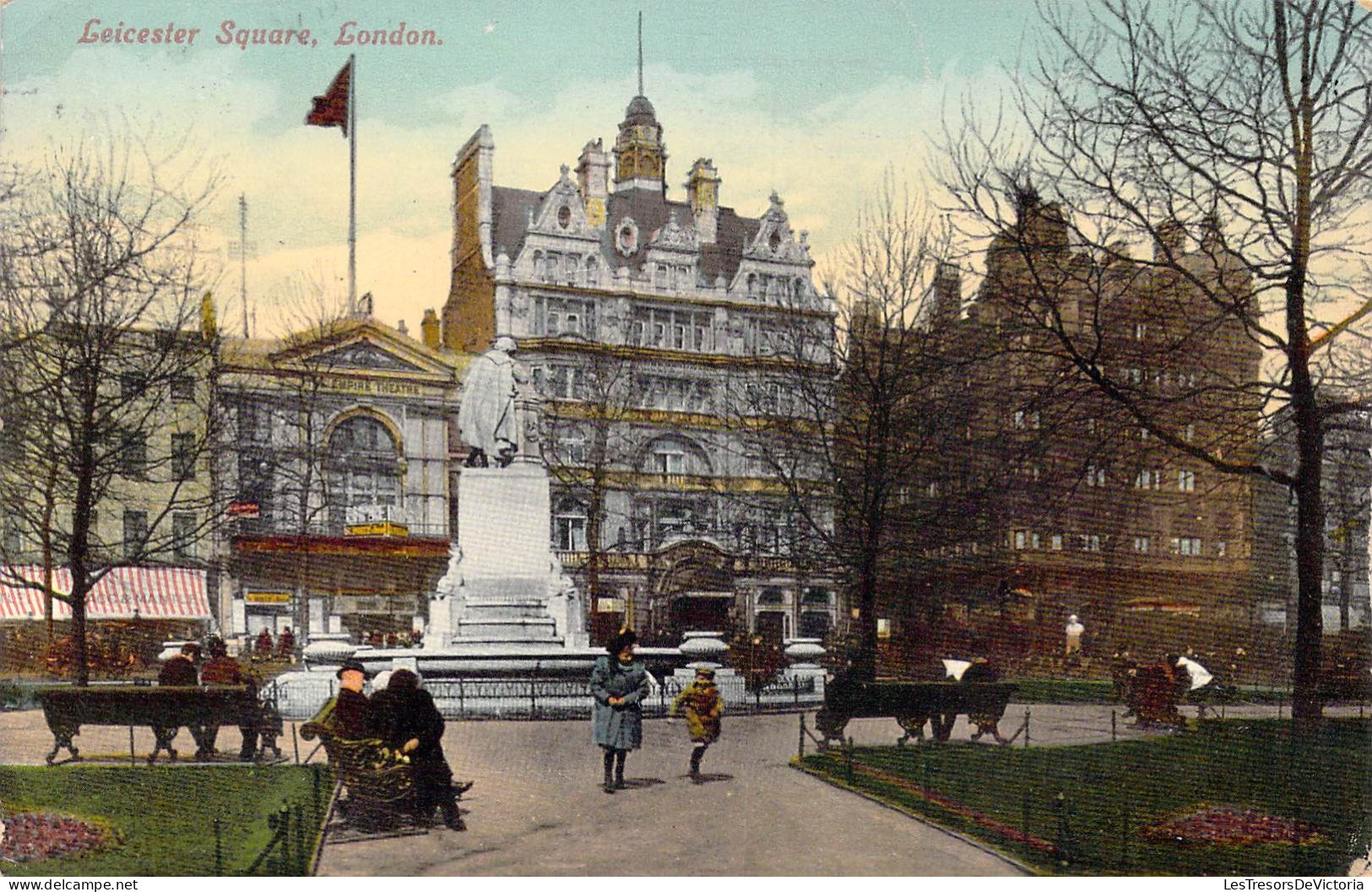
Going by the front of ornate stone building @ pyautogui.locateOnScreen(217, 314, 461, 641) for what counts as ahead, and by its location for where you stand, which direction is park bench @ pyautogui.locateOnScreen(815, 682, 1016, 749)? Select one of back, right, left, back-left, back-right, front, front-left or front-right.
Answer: front-left

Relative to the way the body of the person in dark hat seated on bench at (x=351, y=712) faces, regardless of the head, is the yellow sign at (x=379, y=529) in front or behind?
behind

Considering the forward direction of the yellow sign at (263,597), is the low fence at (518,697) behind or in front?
in front

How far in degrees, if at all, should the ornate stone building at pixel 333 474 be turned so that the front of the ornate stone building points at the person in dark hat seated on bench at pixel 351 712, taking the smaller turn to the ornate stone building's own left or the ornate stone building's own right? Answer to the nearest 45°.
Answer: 0° — it already faces them

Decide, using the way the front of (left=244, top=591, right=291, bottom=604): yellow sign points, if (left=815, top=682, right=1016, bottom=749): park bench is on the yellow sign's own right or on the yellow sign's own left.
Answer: on the yellow sign's own left

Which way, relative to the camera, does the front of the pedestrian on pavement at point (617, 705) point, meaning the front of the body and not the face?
toward the camera

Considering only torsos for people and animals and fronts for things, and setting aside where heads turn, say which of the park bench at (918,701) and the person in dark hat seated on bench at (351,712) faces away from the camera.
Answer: the park bench

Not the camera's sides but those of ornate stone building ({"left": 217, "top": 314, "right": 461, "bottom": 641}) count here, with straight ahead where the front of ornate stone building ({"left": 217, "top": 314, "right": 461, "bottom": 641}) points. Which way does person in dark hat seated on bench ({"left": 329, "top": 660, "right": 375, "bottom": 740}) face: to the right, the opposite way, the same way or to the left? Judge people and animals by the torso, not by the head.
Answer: the same way

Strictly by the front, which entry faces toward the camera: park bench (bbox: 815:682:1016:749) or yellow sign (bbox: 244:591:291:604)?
the yellow sign

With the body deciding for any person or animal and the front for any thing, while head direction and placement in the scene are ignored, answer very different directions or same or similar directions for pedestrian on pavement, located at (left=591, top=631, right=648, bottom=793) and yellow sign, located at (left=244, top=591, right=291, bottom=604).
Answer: same or similar directions

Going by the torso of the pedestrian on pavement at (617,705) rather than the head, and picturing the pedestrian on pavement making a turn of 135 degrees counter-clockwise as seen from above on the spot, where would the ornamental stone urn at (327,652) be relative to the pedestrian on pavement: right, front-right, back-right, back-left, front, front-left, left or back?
left

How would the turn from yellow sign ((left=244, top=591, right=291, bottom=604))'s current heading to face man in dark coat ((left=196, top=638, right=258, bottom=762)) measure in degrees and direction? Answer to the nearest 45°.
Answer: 0° — it already faces them

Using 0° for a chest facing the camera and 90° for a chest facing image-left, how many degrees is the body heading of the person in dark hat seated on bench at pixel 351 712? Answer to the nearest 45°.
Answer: approximately 0°
